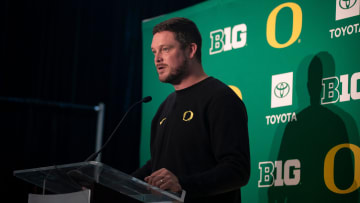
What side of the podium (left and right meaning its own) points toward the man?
back

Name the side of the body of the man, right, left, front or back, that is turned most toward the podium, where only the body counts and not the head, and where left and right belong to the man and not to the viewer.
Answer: front

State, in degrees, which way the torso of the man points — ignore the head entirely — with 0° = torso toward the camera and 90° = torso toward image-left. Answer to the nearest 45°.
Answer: approximately 45°

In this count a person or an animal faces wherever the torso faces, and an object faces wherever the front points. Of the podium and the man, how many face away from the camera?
0

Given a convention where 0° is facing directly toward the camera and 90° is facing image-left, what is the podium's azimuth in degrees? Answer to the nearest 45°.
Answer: approximately 45°
